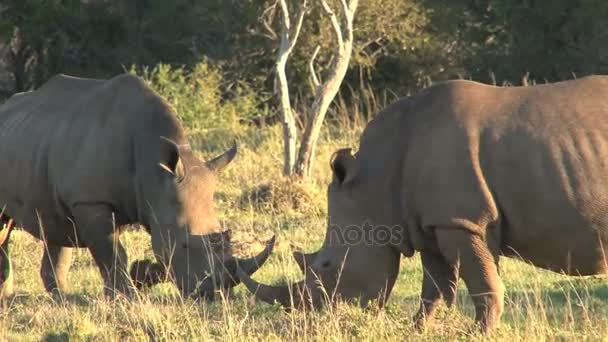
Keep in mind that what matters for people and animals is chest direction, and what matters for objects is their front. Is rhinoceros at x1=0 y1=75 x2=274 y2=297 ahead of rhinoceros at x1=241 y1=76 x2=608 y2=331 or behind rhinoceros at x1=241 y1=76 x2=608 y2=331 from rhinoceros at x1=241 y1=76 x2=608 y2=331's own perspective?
ahead

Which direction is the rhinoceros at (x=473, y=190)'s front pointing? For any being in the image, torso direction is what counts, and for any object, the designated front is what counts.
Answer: to the viewer's left

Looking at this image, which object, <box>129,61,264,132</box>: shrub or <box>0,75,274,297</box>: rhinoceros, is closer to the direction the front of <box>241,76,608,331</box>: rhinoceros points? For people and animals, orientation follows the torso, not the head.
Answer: the rhinoceros

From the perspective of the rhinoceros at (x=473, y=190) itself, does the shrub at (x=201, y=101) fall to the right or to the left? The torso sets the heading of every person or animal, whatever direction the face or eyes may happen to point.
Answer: on its right
